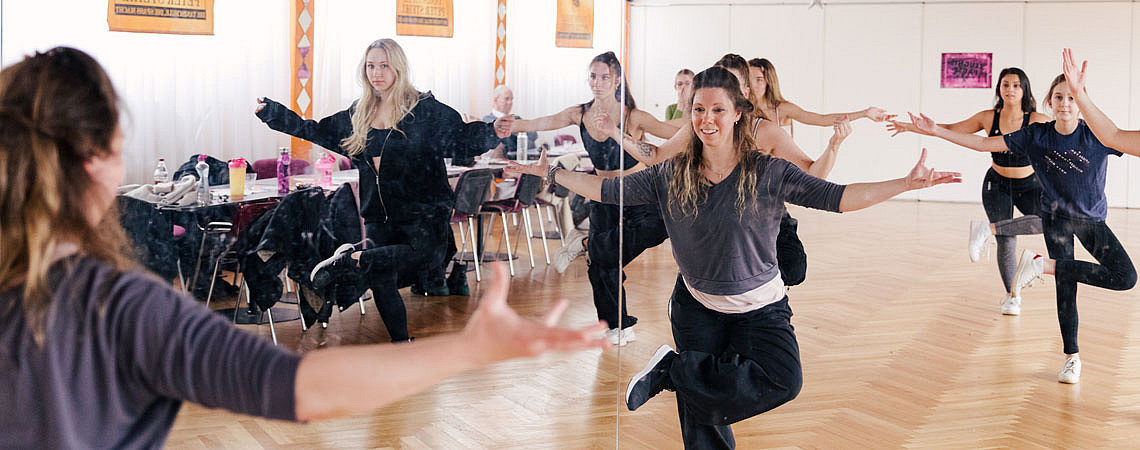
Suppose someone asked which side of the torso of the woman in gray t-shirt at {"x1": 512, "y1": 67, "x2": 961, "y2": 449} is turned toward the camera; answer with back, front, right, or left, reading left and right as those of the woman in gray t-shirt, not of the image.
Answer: front

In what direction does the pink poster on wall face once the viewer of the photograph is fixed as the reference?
facing the viewer

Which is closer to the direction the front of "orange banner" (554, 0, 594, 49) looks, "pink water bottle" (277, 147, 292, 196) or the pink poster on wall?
the pink water bottle

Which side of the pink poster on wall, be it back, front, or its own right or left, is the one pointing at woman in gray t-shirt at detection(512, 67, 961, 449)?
front

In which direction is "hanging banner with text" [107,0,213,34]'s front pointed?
toward the camera

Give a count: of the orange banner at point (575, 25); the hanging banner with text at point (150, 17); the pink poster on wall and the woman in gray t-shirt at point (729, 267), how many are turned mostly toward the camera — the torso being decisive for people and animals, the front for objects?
4

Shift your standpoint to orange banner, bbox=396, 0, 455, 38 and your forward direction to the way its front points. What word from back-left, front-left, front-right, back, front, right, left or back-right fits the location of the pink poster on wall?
front-left

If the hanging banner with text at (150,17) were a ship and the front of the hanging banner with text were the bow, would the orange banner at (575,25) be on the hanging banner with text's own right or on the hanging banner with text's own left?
on the hanging banner with text's own left

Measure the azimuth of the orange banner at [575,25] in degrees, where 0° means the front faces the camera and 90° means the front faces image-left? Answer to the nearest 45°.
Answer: approximately 0°

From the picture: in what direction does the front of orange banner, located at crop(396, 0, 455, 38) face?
toward the camera
